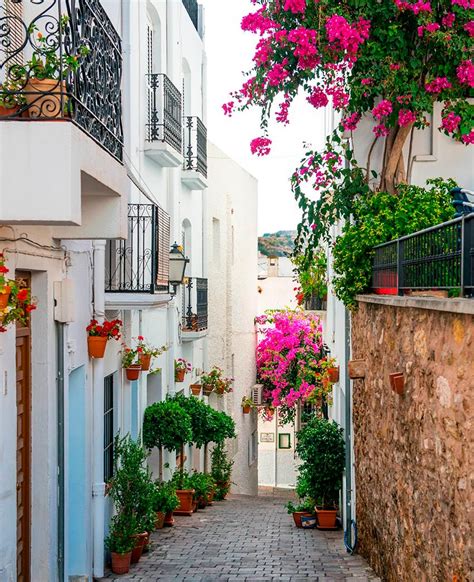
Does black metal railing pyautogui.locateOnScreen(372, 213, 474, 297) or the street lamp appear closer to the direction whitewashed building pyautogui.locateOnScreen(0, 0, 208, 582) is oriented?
the black metal railing

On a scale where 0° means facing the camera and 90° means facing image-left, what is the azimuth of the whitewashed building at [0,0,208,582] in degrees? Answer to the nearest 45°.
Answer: approximately 270°

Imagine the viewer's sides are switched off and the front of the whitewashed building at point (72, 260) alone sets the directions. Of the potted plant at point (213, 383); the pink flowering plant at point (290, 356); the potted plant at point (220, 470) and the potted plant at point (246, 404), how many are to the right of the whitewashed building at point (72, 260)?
0

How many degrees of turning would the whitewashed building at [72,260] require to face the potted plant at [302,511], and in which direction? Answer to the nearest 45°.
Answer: approximately 45° to its left

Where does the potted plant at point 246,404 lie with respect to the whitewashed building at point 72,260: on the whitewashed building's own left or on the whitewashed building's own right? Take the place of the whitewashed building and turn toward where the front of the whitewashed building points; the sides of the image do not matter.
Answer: on the whitewashed building's own left

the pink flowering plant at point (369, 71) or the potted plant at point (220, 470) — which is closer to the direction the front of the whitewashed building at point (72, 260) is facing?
the pink flowering plant

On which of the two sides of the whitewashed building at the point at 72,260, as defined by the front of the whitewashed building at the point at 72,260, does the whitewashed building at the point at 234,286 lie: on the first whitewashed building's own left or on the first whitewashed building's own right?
on the first whitewashed building's own left

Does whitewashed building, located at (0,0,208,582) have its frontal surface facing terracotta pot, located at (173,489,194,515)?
no

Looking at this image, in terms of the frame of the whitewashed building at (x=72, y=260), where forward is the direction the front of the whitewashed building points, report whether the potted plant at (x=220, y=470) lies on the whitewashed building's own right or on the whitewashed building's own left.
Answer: on the whitewashed building's own left

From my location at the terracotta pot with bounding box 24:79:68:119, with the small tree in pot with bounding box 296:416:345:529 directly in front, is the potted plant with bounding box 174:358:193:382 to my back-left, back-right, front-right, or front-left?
front-left
